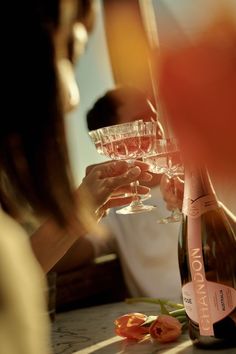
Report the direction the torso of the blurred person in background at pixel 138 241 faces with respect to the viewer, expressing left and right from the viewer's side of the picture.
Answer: facing the viewer and to the left of the viewer

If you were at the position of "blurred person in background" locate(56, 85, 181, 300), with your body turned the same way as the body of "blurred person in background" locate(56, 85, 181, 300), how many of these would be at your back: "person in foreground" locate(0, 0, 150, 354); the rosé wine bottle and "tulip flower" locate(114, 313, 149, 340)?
0

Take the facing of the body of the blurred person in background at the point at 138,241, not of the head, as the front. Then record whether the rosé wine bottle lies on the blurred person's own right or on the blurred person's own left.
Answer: on the blurred person's own left

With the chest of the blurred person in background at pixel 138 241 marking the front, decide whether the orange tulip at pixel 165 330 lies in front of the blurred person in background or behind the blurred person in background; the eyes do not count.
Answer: in front

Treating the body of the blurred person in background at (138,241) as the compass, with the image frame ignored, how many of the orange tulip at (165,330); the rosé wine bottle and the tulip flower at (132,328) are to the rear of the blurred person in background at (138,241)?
0

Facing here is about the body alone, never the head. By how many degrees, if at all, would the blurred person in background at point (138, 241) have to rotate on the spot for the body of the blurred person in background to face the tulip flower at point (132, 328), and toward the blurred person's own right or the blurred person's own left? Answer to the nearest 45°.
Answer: approximately 45° to the blurred person's own left
